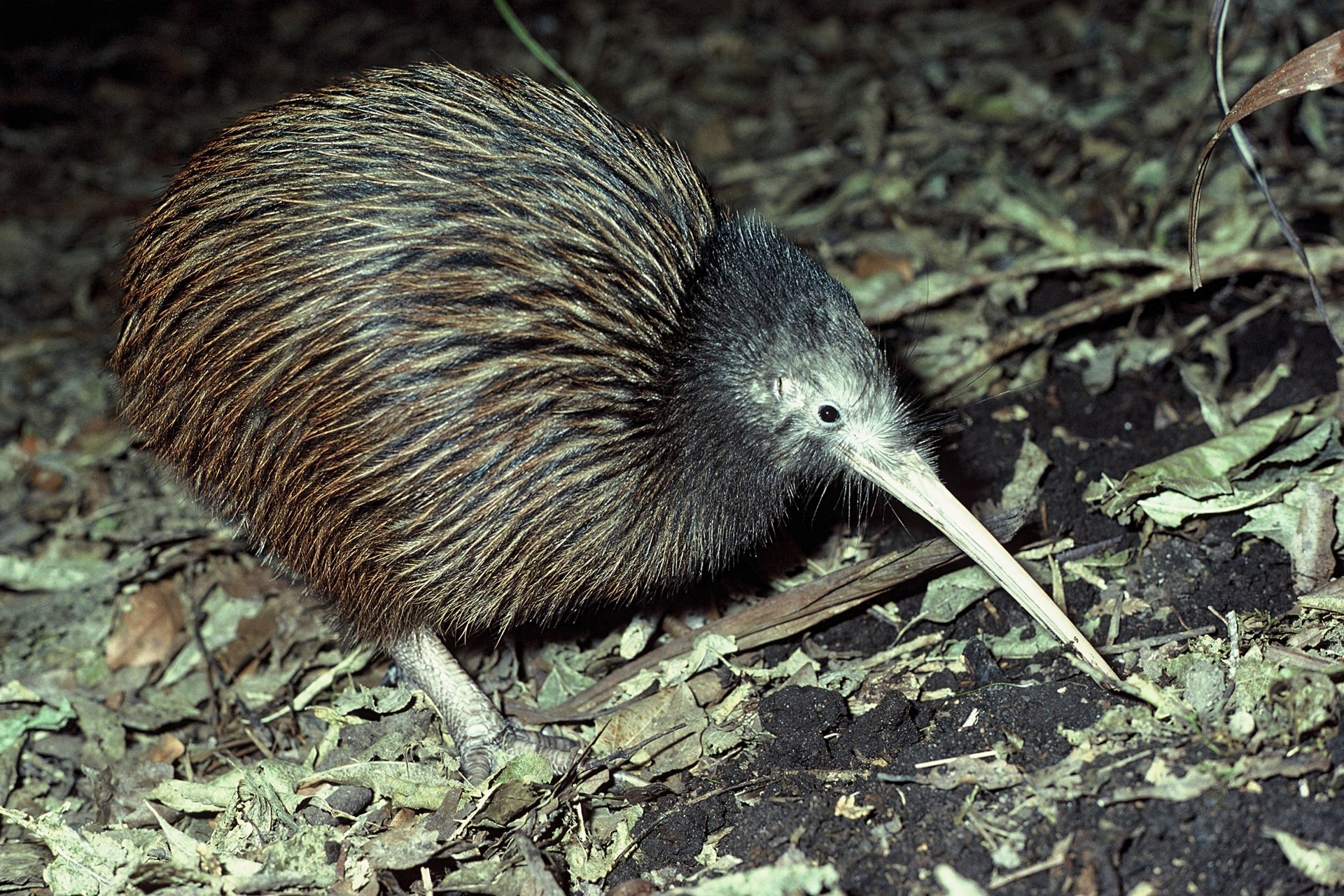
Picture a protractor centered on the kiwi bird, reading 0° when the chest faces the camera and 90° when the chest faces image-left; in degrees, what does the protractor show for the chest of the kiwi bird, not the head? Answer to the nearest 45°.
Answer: approximately 270°

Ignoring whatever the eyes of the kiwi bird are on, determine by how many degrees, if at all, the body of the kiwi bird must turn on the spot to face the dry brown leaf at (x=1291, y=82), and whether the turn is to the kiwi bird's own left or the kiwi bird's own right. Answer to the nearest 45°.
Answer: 0° — it already faces it

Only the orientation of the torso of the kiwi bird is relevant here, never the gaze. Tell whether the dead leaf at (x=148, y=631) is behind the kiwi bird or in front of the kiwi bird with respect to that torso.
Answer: behind

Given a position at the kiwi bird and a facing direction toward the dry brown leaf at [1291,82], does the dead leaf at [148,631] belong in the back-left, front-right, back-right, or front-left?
back-left

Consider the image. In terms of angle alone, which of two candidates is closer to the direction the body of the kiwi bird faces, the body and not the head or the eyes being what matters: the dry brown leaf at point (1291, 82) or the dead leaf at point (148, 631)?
the dry brown leaf
